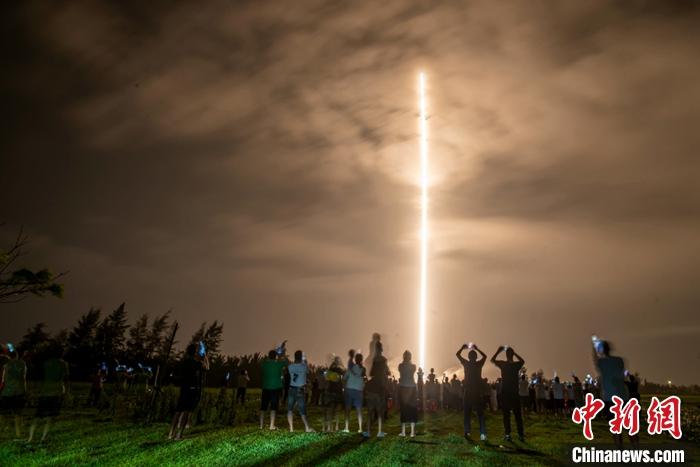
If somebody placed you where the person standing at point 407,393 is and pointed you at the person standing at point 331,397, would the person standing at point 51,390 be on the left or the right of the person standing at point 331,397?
left

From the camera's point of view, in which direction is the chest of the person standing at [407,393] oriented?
away from the camera

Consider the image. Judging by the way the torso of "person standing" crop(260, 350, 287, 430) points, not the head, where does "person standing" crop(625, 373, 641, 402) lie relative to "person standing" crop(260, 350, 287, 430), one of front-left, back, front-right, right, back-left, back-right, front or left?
front-right

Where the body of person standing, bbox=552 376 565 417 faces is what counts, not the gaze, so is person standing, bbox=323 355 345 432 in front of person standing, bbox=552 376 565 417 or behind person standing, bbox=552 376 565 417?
behind

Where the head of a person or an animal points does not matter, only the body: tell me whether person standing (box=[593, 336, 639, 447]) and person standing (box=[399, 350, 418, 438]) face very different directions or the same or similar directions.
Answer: same or similar directions

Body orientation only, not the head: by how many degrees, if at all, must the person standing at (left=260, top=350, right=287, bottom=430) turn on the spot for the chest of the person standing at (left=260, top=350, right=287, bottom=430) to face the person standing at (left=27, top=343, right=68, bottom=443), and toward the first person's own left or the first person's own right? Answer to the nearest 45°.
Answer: approximately 135° to the first person's own left

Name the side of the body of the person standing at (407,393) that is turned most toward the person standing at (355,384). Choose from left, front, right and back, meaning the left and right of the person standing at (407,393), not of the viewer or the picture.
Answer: left

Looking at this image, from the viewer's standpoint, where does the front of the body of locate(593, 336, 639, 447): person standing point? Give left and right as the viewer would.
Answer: facing away from the viewer and to the left of the viewer

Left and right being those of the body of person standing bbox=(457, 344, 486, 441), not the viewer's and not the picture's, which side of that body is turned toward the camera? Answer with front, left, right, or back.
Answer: back

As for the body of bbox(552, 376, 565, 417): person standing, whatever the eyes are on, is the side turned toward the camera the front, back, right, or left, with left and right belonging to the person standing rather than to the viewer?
back

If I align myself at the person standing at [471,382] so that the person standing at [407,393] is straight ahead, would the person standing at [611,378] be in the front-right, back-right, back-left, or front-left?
back-left

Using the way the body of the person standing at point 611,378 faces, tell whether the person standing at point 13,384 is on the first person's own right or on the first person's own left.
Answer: on the first person's own left

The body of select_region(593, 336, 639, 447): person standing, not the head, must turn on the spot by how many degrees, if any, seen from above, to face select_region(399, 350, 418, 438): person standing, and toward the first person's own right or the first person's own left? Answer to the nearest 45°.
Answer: approximately 45° to the first person's own left

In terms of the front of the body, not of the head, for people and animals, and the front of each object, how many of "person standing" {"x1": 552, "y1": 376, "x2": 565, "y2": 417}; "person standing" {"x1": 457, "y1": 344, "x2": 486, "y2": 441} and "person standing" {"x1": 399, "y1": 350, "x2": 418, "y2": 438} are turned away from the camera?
3
